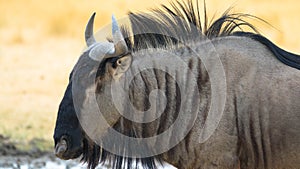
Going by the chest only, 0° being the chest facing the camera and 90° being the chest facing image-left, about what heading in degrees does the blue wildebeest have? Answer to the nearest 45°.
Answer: approximately 90°
